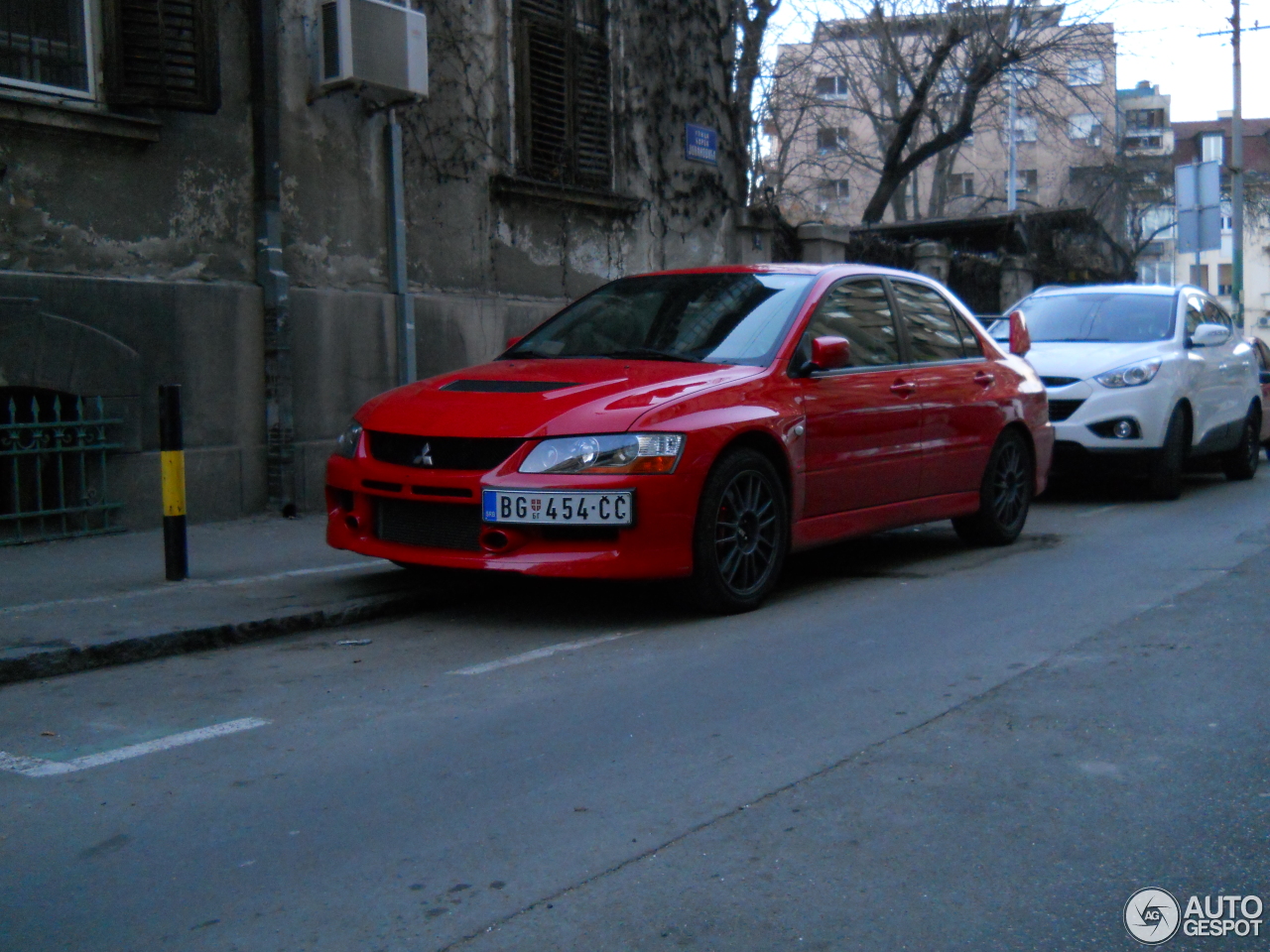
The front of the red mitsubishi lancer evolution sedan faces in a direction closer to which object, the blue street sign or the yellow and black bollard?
the yellow and black bollard

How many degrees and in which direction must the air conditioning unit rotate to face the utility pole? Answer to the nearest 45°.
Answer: approximately 90° to its left

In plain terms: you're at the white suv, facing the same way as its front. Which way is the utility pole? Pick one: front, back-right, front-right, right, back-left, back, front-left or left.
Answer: back-right

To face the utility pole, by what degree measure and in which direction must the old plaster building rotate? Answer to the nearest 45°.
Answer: approximately 90° to its left

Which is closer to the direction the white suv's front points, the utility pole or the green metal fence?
the green metal fence

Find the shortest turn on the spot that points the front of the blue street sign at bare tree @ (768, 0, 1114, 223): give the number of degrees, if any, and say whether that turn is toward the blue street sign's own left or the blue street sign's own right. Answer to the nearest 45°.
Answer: approximately 135° to the blue street sign's own left

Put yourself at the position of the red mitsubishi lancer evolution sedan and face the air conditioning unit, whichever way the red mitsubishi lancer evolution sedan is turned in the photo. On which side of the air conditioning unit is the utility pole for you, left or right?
right

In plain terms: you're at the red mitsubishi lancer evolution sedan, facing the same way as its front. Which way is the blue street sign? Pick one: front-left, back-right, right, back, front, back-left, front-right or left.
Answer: back-right

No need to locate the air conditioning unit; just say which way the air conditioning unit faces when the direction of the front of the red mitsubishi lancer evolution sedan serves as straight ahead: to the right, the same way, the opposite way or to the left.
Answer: to the left

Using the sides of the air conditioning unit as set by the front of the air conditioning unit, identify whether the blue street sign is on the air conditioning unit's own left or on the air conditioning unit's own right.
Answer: on the air conditioning unit's own left
